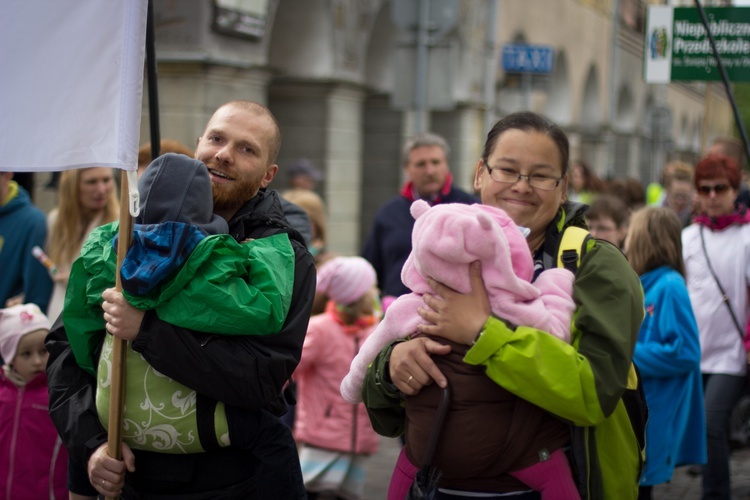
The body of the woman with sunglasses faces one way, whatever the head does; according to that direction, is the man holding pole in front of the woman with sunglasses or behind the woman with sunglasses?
in front

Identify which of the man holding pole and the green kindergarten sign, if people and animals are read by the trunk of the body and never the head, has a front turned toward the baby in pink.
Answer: the green kindergarten sign

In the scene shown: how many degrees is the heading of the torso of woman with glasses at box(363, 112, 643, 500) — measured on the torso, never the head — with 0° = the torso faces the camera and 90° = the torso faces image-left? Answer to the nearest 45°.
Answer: approximately 45°

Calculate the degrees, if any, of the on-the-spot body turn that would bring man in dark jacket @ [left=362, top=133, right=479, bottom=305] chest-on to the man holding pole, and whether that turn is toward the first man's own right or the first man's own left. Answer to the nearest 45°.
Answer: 0° — they already face them

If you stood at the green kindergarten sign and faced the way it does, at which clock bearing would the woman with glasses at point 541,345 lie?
The woman with glasses is roughly at 12 o'clock from the green kindergarten sign.

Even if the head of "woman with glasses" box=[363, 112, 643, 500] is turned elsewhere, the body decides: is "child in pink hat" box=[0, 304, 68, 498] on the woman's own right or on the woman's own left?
on the woman's own right

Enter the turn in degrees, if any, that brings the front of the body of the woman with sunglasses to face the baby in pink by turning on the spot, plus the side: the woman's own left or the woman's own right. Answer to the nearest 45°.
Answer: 0° — they already face them
